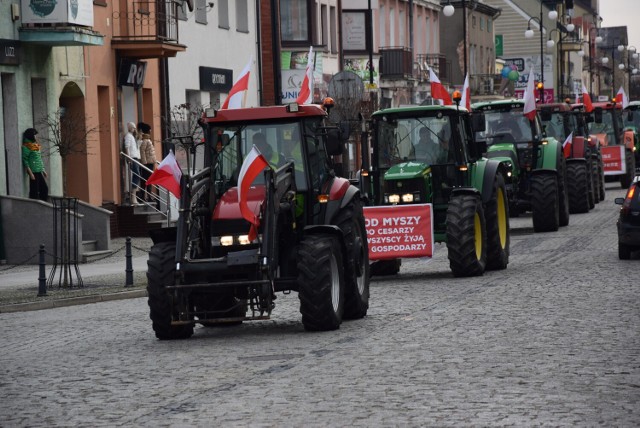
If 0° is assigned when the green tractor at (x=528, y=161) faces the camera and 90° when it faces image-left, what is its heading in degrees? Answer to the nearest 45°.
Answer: approximately 45°

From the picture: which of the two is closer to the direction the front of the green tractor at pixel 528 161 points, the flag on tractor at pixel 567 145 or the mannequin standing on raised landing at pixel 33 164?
the mannequin standing on raised landing

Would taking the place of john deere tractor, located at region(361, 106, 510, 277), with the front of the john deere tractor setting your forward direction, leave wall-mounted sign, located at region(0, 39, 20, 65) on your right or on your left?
on your right

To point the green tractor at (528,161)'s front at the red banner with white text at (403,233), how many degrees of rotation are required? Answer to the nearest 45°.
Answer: approximately 45° to its left

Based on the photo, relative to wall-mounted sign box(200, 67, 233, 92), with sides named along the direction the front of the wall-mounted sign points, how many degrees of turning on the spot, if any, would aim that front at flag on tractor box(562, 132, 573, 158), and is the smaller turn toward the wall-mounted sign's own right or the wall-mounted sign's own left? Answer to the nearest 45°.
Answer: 0° — it already faces it

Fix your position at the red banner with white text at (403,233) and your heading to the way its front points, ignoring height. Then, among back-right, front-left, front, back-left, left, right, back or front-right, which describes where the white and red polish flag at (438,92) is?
back

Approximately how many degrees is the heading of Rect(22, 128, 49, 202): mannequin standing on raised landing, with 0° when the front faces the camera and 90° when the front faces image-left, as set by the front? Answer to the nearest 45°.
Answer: approximately 315°

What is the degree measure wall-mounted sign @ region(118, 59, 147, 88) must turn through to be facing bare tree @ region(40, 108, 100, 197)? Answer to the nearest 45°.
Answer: approximately 45° to its right

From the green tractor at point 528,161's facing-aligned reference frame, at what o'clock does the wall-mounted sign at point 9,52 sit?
The wall-mounted sign is roughly at 1 o'clock from the green tractor.
